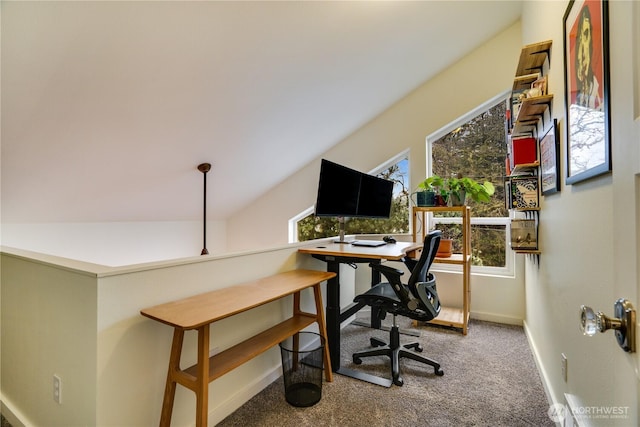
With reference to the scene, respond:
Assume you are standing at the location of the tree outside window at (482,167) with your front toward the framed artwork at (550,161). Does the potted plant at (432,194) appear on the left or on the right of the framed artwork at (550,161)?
right

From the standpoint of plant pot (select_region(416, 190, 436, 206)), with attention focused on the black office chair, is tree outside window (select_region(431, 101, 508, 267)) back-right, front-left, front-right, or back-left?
back-left

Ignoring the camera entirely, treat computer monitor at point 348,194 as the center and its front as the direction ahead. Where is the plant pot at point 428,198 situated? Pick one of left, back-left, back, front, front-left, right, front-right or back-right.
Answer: left

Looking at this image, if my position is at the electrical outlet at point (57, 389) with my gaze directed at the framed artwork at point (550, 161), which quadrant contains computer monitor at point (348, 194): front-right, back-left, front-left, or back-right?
front-left

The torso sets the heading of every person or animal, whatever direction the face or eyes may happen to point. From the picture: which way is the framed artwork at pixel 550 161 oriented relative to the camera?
to the viewer's left

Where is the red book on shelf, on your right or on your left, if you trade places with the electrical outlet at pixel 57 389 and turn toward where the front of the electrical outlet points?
on your left

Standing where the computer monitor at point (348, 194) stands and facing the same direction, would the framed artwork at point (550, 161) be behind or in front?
in front
